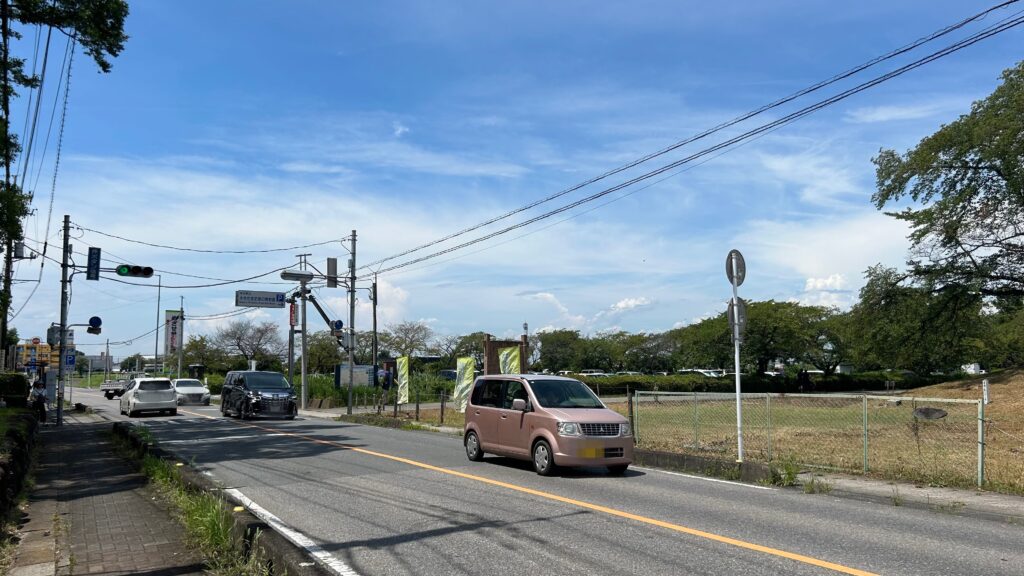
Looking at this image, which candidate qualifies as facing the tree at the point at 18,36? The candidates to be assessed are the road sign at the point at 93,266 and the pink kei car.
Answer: the road sign

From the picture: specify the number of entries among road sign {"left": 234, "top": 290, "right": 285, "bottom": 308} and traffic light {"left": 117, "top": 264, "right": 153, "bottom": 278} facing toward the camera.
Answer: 2

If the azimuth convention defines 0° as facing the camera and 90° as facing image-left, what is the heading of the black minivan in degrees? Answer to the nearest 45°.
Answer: approximately 315°

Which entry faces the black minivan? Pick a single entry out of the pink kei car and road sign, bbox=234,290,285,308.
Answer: the road sign

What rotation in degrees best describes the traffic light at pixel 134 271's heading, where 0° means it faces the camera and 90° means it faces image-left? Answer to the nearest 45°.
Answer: approximately 0°

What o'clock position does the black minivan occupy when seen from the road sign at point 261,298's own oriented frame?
The black minivan is roughly at 12 o'clock from the road sign.

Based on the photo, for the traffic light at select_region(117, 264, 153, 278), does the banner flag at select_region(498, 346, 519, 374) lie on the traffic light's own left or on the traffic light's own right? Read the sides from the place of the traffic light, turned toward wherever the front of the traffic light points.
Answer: on the traffic light's own left
